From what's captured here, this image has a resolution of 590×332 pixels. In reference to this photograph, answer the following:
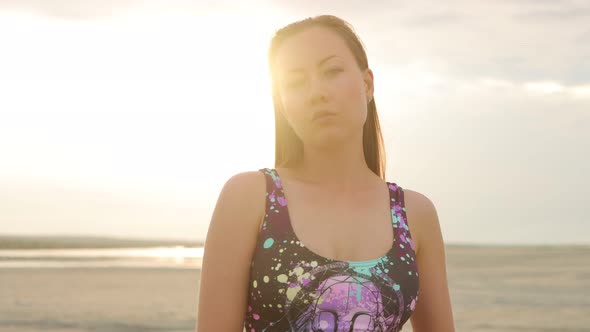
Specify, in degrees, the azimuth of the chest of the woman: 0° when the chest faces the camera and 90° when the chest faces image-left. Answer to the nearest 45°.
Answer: approximately 0°
